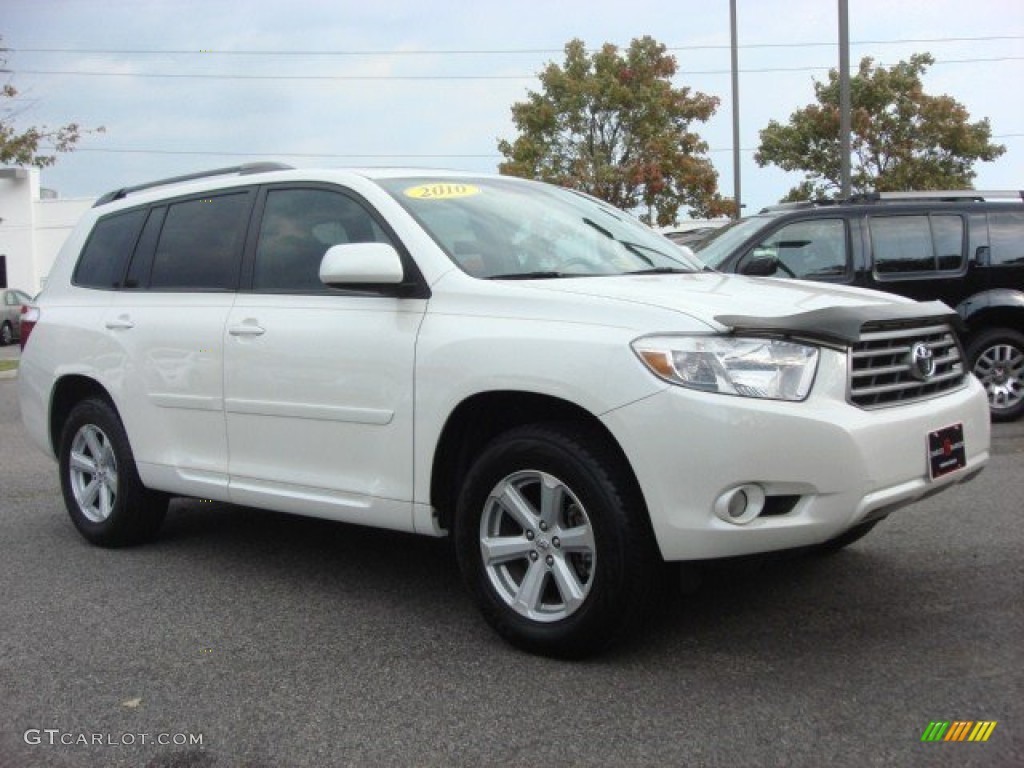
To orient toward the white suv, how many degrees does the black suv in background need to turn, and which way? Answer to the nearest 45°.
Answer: approximately 90° to its left

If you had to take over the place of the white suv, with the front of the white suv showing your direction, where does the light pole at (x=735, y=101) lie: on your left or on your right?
on your left

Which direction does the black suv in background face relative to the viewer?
to the viewer's left

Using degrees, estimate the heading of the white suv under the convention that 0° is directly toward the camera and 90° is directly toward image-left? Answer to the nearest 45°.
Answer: approximately 315°

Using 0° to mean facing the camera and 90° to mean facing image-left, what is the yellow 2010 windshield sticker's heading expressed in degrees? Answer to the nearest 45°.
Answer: approximately 315°

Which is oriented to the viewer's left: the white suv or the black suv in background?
the black suv in background

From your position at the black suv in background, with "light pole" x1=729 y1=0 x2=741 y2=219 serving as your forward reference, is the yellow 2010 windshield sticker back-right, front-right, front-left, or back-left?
back-left

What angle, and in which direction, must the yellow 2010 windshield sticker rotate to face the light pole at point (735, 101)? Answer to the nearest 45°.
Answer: approximately 135° to its left
